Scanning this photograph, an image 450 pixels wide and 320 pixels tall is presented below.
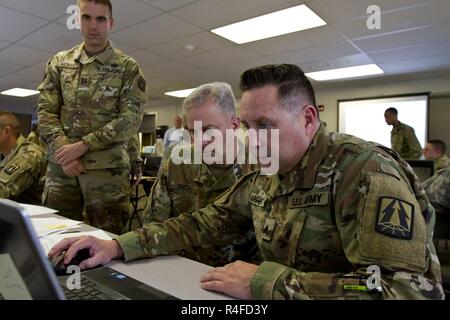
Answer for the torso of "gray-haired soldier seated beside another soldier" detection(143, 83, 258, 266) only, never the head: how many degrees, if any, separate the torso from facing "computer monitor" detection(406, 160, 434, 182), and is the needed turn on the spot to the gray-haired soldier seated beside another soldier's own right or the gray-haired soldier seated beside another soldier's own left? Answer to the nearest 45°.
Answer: approximately 180°

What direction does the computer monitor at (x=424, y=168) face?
toward the camera

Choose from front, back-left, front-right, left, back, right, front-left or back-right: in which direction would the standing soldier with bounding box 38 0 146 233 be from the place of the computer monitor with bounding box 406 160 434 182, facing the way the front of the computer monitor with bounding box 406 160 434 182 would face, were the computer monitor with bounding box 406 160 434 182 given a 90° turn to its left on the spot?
back-right

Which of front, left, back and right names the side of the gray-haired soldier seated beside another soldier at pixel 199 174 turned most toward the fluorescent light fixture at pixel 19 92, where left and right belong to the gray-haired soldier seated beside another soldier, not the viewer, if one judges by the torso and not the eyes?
right

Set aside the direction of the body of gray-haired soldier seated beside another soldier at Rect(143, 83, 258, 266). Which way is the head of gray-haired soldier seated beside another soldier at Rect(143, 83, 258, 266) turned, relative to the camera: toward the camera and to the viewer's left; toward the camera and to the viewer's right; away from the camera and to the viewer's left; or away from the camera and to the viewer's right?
toward the camera and to the viewer's left

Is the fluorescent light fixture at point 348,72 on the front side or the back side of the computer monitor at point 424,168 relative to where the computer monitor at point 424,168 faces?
on the back side

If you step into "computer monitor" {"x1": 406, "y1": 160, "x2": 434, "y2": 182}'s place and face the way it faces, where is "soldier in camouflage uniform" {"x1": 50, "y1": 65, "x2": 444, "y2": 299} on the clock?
The soldier in camouflage uniform is roughly at 12 o'clock from the computer monitor.

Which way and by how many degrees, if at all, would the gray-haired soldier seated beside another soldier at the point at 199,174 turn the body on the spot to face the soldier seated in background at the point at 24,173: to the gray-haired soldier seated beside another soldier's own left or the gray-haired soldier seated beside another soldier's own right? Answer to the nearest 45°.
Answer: approximately 90° to the gray-haired soldier seated beside another soldier's own right
